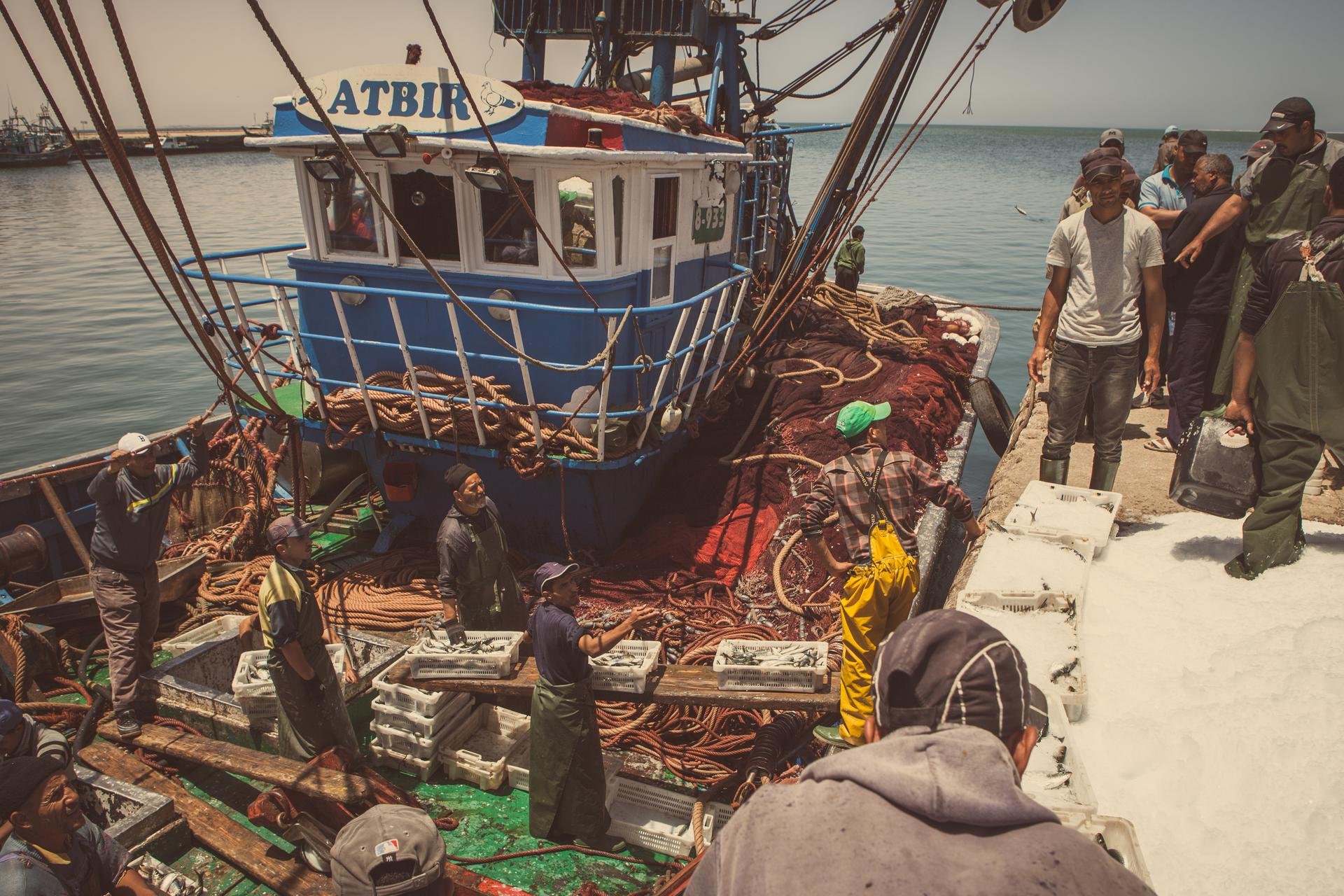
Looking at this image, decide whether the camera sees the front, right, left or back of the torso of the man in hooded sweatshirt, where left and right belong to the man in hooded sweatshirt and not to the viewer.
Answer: back

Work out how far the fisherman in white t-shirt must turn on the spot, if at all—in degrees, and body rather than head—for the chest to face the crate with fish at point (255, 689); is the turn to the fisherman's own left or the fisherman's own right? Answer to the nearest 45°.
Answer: approximately 45° to the fisherman's own right

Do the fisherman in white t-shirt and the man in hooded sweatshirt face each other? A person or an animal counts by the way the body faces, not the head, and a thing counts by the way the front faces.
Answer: yes

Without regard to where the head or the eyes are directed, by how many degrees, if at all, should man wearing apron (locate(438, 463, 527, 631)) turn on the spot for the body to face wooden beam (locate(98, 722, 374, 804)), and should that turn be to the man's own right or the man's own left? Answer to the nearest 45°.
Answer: approximately 90° to the man's own right

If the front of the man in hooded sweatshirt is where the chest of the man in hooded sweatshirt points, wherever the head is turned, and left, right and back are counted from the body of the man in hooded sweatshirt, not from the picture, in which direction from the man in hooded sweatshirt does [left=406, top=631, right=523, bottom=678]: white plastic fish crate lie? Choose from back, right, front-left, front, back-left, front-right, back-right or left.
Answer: front-left

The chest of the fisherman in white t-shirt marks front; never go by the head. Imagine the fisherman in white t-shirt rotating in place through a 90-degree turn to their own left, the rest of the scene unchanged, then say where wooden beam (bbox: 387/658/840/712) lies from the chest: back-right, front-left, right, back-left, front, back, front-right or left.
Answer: back-right

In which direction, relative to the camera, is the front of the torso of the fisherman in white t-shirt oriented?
toward the camera

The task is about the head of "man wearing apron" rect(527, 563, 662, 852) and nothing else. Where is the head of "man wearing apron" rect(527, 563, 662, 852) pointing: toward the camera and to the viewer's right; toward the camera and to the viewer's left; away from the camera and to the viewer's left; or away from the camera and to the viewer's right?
toward the camera and to the viewer's right

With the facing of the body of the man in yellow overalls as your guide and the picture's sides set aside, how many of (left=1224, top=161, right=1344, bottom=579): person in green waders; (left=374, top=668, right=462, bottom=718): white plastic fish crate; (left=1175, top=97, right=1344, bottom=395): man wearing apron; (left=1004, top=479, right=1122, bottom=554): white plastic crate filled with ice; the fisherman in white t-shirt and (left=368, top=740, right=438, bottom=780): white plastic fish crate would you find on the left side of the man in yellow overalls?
2

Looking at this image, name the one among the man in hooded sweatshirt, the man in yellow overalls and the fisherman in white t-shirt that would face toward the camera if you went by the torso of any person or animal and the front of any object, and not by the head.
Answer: the fisherman in white t-shirt

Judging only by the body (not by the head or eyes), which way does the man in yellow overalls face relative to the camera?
away from the camera

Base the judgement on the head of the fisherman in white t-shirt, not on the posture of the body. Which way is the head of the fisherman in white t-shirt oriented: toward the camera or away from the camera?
toward the camera

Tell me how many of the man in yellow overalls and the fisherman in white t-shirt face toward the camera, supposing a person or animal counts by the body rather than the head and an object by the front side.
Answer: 1

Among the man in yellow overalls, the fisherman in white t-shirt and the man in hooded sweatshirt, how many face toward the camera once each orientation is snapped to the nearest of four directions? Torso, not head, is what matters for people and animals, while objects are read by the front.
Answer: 1
